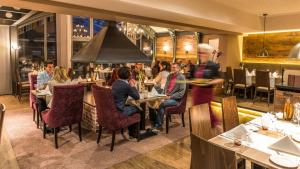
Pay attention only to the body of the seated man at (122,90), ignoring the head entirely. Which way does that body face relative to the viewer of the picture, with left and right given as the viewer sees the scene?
facing away from the viewer and to the right of the viewer

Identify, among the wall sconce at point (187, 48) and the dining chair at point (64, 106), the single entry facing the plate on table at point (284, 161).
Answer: the wall sconce

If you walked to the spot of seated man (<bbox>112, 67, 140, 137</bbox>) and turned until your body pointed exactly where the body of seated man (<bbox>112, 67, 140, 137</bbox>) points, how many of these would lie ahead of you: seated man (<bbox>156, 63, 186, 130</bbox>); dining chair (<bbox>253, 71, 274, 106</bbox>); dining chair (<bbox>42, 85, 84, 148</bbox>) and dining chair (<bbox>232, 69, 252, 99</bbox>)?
3

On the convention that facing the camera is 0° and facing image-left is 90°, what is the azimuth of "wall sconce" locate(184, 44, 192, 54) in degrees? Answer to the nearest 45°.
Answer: approximately 0°

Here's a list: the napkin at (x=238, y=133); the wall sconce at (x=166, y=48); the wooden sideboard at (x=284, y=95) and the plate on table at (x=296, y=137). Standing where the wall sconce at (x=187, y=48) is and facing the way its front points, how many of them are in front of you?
3

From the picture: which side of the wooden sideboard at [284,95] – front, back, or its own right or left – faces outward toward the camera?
front

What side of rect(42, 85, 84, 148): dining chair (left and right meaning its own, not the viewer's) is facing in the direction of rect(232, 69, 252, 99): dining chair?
right

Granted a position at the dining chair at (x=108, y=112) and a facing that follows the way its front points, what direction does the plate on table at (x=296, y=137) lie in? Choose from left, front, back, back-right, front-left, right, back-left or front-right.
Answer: right

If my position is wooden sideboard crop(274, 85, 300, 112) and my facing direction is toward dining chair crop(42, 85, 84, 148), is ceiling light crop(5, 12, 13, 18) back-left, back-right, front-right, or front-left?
front-right

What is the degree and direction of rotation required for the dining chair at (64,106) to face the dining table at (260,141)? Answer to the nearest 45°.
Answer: approximately 180°

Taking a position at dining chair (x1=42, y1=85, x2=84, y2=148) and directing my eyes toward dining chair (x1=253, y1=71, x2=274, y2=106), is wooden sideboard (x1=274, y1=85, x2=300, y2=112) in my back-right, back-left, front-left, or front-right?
front-right

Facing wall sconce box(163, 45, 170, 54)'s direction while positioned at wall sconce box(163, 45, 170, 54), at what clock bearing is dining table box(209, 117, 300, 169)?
The dining table is roughly at 12 o'clock from the wall sconce.

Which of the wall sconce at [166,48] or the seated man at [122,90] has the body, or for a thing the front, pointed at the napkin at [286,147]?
the wall sconce

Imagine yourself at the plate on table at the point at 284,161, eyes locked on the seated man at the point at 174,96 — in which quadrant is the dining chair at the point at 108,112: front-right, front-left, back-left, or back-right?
front-left

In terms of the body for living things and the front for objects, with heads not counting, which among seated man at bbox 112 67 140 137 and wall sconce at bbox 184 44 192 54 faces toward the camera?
the wall sconce

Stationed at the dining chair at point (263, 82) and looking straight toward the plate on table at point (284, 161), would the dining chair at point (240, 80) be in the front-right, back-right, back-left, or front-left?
back-right
